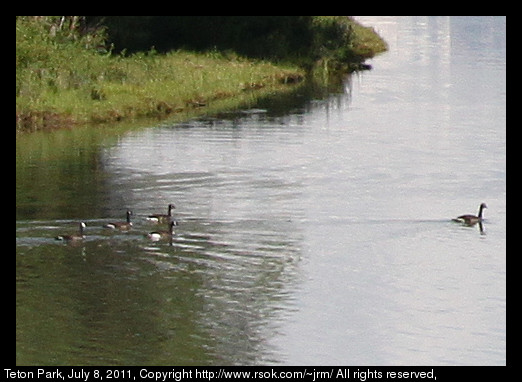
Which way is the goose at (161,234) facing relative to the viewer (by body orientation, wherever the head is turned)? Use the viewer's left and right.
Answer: facing to the right of the viewer

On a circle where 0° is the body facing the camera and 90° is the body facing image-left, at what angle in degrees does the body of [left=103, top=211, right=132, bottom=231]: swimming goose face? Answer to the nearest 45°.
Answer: approximately 270°

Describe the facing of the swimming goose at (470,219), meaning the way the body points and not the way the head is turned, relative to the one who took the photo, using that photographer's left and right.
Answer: facing to the right of the viewer

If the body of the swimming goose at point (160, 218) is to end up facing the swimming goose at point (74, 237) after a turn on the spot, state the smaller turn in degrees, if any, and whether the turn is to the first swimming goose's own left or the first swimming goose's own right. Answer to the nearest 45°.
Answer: approximately 135° to the first swimming goose's own right

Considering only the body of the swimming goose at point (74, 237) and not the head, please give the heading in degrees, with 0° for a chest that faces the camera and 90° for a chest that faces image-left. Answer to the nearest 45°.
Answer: approximately 270°

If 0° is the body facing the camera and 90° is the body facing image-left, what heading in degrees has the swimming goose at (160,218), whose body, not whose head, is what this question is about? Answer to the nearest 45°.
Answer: approximately 270°

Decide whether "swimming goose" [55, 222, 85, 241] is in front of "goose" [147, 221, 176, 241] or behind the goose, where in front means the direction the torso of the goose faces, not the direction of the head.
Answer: behind

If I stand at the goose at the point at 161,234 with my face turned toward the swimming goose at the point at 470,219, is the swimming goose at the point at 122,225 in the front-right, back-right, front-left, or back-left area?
back-left

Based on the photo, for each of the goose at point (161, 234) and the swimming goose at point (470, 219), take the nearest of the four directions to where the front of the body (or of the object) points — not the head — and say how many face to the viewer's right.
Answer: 2
